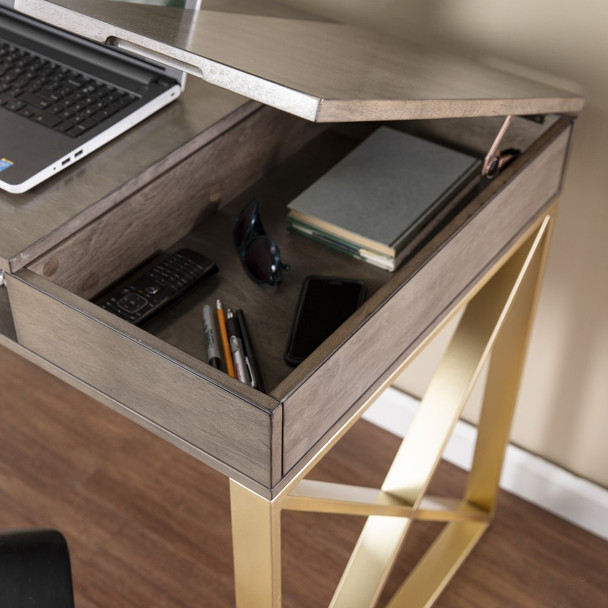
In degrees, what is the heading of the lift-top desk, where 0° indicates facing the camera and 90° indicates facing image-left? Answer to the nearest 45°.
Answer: approximately 45°

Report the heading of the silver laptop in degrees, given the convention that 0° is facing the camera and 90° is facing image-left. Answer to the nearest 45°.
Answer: approximately 45°

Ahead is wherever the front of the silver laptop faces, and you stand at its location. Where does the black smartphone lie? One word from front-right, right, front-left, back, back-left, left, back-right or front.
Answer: left

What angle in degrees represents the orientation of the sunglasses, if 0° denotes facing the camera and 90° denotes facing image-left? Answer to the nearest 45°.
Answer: approximately 45°

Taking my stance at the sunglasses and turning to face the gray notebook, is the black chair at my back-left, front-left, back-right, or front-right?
back-right
